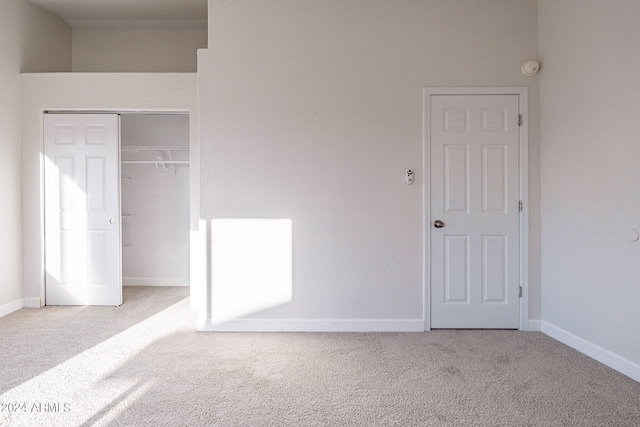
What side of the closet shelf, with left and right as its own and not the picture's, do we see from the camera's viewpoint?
front

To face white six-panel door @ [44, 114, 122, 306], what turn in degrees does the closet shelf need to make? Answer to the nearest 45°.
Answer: approximately 45° to its right

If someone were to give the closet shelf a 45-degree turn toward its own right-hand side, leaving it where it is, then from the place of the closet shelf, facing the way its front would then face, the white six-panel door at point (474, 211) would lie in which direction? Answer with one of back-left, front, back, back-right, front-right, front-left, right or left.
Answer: left
